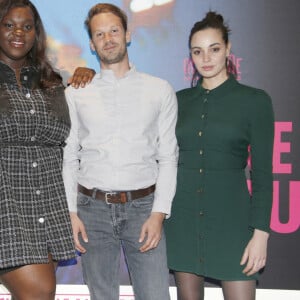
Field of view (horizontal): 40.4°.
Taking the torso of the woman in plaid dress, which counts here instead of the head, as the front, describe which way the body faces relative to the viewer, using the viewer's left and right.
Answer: facing the viewer

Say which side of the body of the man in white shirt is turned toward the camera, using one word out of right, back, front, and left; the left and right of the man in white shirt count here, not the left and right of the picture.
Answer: front

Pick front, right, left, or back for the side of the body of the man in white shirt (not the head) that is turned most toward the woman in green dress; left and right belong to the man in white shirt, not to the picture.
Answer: left

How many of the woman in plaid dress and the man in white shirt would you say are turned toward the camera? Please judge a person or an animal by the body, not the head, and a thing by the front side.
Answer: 2

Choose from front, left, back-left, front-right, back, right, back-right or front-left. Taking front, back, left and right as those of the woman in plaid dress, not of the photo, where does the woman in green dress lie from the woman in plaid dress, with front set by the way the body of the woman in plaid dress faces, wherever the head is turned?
left
